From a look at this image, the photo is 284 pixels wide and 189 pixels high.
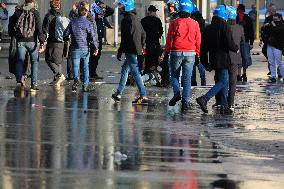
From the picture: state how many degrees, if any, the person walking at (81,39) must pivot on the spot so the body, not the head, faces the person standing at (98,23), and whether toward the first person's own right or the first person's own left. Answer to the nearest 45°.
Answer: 0° — they already face them

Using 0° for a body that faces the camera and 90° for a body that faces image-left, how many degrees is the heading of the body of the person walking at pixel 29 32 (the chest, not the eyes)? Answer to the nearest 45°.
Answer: approximately 180°

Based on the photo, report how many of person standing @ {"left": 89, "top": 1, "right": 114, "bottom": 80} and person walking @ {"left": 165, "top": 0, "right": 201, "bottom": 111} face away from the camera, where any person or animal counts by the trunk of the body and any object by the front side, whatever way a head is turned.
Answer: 1

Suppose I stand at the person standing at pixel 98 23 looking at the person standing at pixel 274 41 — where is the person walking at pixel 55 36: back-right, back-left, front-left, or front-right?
back-right

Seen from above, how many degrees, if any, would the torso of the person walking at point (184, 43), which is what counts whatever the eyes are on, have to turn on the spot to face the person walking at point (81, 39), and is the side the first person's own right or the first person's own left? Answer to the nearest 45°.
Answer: approximately 45° to the first person's own left

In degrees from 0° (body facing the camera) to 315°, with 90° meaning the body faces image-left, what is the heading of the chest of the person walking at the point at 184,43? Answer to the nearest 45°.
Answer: approximately 180°

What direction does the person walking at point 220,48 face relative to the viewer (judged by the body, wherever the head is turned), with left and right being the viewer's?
facing away from the viewer and to the right of the viewer
